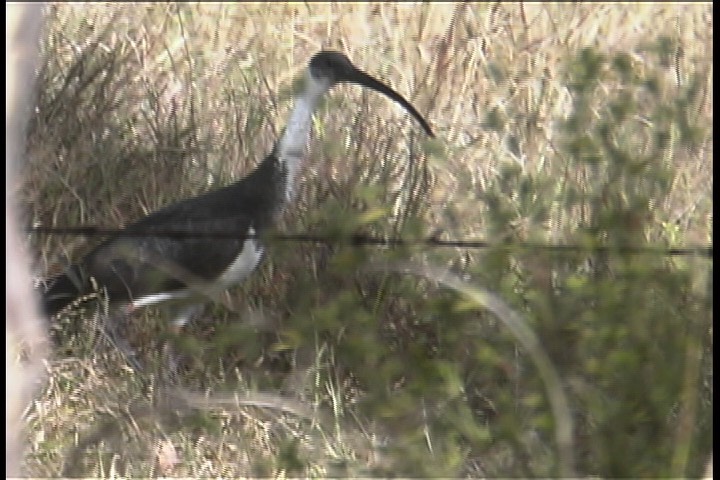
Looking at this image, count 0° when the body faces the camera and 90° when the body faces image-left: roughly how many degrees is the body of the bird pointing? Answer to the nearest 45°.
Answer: approximately 270°
